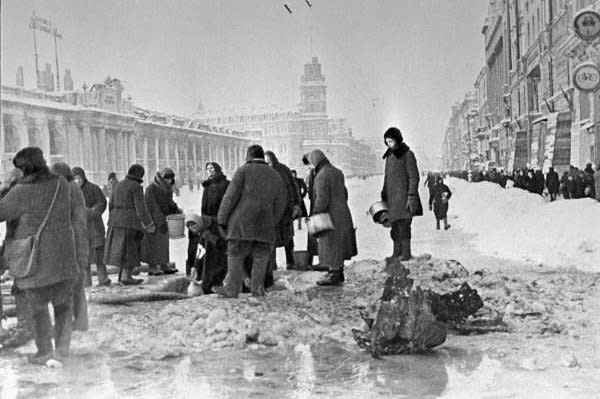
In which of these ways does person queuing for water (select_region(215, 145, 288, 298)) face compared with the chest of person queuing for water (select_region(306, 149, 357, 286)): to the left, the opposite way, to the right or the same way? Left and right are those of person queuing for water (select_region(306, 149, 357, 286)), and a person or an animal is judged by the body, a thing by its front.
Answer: to the right

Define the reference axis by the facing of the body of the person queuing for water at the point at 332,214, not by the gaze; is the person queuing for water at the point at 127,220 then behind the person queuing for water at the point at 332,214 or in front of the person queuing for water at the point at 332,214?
in front

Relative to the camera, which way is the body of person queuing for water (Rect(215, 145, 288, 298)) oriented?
away from the camera

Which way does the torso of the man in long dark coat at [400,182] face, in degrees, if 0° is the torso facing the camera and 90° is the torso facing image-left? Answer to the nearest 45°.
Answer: approximately 45°

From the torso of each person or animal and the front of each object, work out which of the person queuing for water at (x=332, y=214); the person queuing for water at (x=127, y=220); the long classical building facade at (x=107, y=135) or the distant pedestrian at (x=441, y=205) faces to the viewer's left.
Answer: the person queuing for water at (x=332, y=214)

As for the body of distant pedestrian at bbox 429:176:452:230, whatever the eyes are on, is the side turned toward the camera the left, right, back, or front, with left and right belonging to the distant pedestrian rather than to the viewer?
front

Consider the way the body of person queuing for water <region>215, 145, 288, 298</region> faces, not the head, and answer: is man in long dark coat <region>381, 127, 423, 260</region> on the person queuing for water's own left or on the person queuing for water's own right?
on the person queuing for water's own right

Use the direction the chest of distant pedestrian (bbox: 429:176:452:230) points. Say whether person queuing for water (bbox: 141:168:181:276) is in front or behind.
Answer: in front

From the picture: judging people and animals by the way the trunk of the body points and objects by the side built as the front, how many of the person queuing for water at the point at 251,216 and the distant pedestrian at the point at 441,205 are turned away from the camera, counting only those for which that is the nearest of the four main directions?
1

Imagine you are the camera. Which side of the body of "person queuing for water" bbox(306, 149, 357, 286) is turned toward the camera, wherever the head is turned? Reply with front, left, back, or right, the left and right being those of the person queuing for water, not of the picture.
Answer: left
